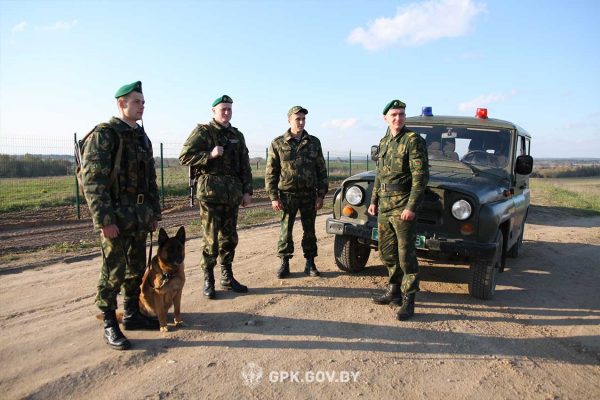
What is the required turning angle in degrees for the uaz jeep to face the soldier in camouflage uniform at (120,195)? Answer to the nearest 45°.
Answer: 0° — it already faces them

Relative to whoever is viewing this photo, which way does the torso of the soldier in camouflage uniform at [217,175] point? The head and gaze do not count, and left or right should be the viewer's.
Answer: facing the viewer and to the right of the viewer

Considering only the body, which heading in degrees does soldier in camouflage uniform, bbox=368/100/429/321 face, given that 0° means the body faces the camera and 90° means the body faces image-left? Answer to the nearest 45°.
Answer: approximately 45°

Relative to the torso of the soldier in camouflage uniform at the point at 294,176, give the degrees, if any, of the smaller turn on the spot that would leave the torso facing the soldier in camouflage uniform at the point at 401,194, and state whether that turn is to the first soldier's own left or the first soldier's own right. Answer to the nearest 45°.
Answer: approximately 45° to the first soldier's own left

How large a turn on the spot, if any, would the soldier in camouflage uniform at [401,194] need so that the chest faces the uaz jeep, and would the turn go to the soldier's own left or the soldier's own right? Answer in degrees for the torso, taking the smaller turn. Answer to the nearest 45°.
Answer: approximately 180°

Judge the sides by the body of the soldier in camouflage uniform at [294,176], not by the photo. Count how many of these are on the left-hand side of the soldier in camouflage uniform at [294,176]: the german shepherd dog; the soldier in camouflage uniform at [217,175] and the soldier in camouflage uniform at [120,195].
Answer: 0

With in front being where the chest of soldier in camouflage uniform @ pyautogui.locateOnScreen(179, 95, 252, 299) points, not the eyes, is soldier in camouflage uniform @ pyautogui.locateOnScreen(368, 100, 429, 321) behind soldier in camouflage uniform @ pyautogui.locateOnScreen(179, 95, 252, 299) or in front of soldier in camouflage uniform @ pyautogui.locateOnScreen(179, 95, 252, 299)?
in front

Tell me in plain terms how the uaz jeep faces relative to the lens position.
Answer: facing the viewer and to the left of the viewer

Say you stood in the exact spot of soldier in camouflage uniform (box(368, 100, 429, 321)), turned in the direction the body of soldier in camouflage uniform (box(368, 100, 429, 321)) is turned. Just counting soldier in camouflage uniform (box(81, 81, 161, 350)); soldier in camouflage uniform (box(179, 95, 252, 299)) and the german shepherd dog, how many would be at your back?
0

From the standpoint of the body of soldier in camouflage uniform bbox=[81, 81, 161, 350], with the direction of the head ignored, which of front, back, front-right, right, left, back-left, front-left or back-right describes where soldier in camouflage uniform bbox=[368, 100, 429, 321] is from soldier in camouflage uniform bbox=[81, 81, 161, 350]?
front-left

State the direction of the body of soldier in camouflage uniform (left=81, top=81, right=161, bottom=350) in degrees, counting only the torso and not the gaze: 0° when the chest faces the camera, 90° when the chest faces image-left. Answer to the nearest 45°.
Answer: approximately 315°

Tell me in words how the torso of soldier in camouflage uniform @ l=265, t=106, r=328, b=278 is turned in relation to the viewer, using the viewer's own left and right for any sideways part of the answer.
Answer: facing the viewer

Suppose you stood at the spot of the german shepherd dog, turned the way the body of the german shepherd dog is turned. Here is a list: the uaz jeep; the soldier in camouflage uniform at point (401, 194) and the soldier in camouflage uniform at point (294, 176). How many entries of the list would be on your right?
0

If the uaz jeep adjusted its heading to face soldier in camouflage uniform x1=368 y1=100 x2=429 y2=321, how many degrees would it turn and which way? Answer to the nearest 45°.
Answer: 0° — it already faces them
